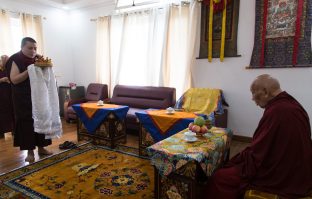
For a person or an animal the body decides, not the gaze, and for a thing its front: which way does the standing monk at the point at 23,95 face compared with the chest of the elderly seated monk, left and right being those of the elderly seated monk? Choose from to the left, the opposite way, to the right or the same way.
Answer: the opposite way

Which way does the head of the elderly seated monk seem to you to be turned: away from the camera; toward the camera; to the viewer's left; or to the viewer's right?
to the viewer's left

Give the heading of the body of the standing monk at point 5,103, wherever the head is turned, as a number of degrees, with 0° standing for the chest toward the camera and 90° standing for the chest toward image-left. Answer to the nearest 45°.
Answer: approximately 315°

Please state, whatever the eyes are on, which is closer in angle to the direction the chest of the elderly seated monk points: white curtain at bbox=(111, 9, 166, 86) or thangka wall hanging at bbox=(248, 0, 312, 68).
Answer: the white curtain

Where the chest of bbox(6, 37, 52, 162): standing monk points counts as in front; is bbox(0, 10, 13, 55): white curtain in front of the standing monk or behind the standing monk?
behind

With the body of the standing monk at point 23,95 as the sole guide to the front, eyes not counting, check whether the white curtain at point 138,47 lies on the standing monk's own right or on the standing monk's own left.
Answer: on the standing monk's own left

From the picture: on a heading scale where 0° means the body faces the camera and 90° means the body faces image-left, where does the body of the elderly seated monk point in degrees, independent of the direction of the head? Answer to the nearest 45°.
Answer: approximately 90°

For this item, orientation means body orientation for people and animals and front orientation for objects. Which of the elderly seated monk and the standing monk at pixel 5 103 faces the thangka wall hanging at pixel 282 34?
the standing monk
